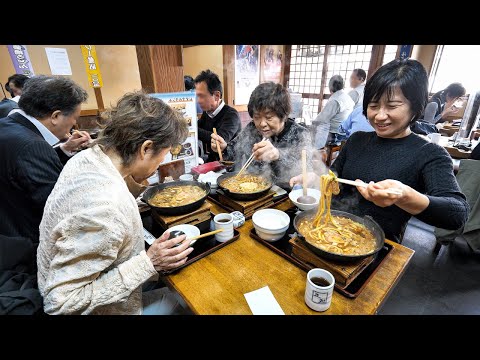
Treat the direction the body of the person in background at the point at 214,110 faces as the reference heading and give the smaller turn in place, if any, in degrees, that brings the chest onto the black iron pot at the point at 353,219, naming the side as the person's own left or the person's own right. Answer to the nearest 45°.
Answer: approximately 45° to the person's own left

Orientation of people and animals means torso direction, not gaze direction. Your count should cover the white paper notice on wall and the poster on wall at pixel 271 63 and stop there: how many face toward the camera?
2

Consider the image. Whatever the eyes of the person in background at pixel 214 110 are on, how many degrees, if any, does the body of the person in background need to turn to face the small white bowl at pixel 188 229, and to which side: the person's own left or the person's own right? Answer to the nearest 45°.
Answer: approximately 45° to the person's own left

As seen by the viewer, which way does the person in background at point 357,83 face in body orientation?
to the viewer's left

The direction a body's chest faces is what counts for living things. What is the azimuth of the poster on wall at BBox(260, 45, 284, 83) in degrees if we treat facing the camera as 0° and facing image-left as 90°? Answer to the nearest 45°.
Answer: approximately 0°

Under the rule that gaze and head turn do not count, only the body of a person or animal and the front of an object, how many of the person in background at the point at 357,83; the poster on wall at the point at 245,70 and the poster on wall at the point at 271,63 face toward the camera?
2

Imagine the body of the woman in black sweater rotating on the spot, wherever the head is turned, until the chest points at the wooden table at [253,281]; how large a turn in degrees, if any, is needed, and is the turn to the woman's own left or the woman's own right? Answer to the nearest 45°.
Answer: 0° — they already face it

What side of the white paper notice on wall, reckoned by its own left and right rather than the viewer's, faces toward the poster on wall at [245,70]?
left

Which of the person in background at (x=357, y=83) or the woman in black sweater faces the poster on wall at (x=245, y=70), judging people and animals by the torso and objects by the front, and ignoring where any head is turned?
the person in background

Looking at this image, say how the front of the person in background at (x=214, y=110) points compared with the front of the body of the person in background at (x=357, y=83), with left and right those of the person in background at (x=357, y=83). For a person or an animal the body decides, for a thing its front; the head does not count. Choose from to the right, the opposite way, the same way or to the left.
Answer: to the left

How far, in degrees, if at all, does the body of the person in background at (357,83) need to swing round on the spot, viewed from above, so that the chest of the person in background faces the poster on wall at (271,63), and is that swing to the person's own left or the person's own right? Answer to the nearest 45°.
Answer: approximately 45° to the person's own right

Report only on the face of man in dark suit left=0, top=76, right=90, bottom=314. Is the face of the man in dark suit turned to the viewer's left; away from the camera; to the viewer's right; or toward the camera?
to the viewer's right
